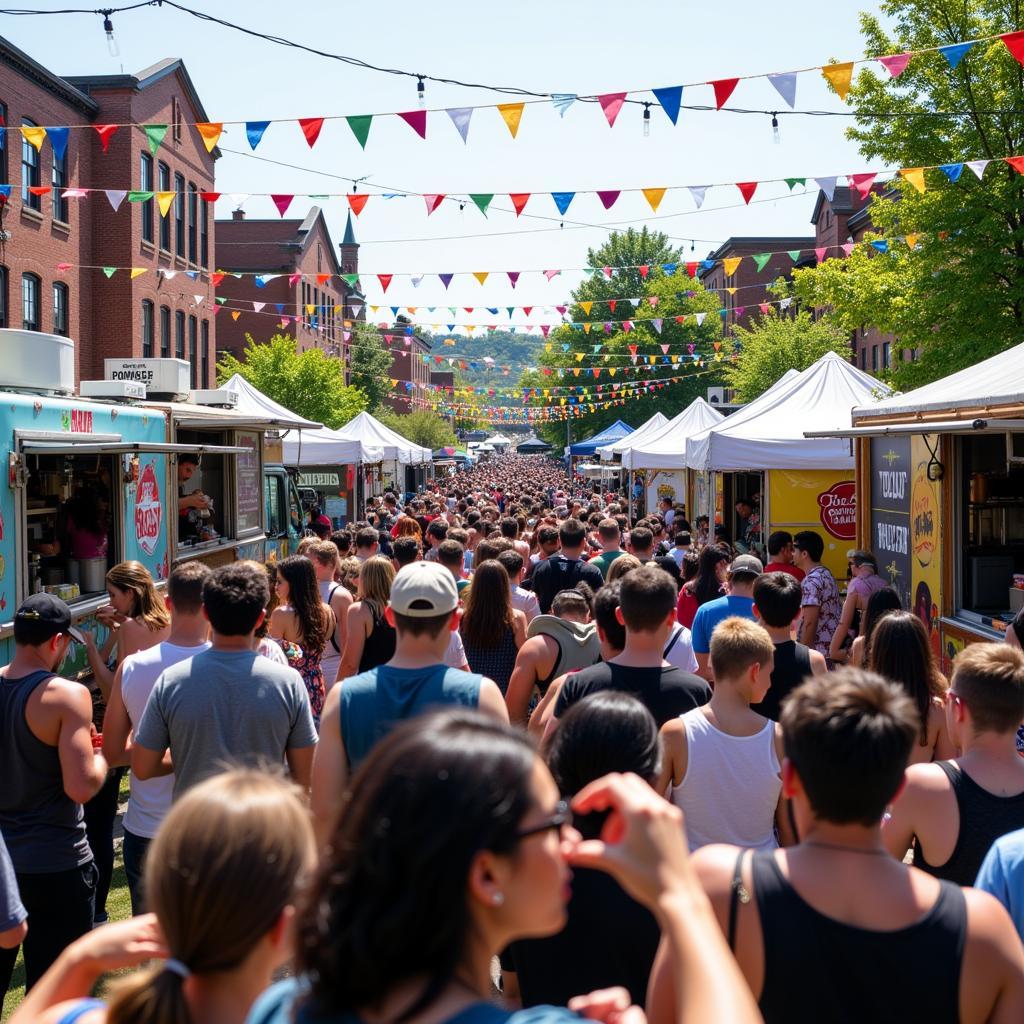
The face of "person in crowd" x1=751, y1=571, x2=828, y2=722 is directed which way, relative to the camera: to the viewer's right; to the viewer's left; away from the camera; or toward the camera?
away from the camera

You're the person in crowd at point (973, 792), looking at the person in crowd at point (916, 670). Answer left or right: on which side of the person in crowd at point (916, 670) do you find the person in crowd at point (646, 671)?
left

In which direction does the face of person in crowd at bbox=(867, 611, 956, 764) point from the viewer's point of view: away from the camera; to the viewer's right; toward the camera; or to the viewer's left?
away from the camera

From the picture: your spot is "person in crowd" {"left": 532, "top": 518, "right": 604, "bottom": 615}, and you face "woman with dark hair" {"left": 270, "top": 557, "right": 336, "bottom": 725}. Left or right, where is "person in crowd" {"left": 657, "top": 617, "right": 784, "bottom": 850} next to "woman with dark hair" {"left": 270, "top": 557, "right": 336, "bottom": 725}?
left

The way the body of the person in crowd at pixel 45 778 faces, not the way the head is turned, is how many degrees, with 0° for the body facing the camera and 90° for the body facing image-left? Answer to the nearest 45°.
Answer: approximately 225°

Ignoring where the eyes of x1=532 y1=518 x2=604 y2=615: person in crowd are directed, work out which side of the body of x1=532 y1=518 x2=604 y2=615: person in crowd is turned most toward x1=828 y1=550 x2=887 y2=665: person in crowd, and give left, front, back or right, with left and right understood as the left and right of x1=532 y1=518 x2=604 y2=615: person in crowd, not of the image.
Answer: right

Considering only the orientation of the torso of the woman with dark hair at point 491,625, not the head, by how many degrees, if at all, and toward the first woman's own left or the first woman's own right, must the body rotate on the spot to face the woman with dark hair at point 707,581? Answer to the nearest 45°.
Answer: approximately 45° to the first woman's own right

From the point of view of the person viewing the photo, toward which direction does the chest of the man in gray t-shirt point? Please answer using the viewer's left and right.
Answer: facing away from the viewer

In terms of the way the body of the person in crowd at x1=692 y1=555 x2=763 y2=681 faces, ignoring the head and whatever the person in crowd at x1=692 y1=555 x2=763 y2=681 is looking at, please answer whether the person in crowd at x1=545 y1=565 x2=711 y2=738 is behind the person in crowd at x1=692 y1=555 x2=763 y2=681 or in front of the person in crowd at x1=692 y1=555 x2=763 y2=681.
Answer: behind

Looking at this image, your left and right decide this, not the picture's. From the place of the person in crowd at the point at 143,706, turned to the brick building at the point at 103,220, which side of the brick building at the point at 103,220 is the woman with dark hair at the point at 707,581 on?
right

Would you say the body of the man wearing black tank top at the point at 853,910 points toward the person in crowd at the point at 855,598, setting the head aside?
yes

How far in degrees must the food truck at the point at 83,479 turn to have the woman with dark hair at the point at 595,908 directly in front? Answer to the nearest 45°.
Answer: approximately 135° to its right

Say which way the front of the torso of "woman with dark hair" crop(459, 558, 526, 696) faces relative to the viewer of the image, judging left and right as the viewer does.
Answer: facing away from the viewer

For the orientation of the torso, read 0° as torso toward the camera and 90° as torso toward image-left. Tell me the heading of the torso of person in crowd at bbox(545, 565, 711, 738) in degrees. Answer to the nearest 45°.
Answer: approximately 180°

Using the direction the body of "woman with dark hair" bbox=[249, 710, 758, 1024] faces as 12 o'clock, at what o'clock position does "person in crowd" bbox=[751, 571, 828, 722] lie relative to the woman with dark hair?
The person in crowd is roughly at 11 o'clock from the woman with dark hair.
